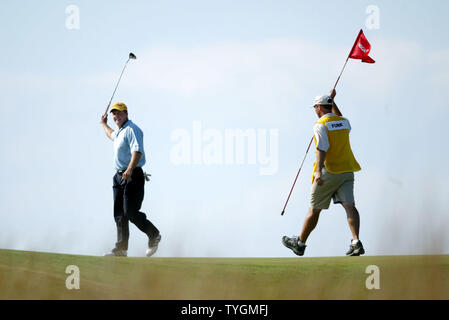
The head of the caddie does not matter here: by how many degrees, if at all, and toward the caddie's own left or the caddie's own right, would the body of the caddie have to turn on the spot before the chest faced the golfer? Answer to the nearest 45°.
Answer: approximately 45° to the caddie's own left

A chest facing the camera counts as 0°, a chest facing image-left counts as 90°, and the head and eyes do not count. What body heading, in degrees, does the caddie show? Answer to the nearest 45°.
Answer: approximately 135°
